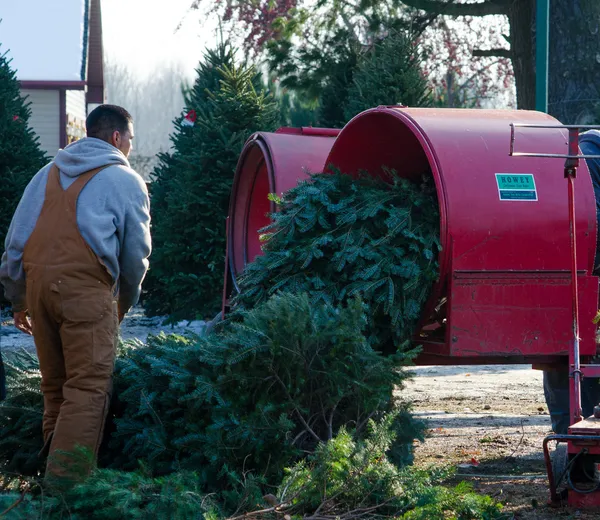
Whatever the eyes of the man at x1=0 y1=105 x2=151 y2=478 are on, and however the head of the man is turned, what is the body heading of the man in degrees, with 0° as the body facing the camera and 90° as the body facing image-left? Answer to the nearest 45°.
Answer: approximately 225°

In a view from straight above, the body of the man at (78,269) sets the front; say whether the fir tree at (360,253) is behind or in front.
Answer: in front

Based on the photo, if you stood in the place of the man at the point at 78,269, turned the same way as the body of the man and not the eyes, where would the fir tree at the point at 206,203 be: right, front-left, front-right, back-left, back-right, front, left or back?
front-left

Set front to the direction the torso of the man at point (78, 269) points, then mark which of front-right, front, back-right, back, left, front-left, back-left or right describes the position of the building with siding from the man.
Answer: front-left

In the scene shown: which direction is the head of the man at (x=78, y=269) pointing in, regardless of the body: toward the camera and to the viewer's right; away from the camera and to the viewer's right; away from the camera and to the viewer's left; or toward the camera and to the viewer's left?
away from the camera and to the viewer's right
